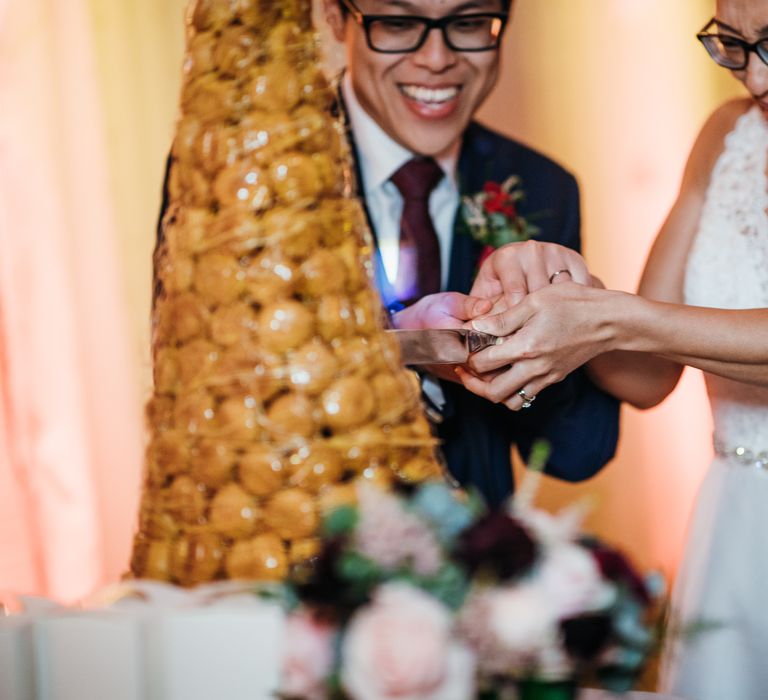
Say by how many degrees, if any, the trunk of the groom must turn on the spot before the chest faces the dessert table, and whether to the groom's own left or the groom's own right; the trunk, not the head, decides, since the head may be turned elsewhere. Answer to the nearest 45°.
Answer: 0° — they already face it

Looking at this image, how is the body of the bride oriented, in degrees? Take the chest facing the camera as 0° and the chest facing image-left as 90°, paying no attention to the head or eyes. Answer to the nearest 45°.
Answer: approximately 45°

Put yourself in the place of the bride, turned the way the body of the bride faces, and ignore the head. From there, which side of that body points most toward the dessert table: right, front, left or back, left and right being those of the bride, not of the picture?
front

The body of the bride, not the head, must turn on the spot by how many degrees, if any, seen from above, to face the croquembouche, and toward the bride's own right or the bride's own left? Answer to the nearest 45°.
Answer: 0° — they already face it

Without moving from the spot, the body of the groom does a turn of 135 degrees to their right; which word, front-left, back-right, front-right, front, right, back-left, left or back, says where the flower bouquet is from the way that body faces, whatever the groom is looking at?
back-left

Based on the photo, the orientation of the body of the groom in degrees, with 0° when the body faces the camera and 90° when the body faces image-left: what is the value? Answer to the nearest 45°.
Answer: approximately 0°
